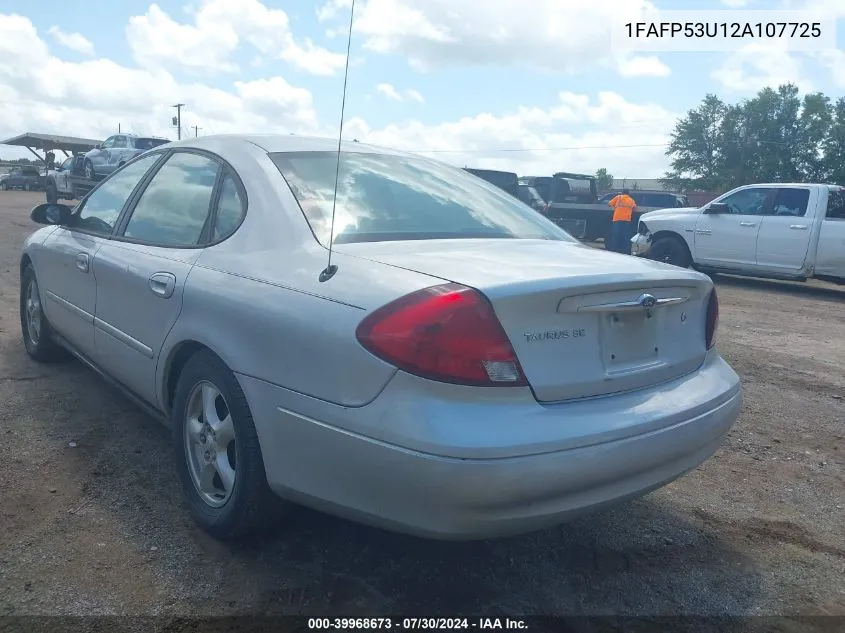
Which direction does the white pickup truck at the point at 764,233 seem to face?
to the viewer's left

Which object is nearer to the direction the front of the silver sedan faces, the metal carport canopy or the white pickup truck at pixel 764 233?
the metal carport canopy

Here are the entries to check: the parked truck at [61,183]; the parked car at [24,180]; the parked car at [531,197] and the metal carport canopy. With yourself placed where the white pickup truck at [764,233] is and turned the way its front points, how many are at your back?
0

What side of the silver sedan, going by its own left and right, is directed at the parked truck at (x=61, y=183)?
front

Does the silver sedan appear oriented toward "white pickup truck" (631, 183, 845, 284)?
no

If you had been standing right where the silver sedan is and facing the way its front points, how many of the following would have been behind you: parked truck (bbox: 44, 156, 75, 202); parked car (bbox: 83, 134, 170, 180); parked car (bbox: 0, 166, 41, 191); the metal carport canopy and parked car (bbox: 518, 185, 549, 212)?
0

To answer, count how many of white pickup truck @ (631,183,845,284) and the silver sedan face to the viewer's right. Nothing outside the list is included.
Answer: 0

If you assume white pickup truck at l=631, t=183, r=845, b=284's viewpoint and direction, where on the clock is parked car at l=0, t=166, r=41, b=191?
The parked car is roughly at 1 o'clock from the white pickup truck.

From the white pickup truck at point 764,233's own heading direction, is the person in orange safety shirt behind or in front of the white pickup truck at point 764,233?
in front

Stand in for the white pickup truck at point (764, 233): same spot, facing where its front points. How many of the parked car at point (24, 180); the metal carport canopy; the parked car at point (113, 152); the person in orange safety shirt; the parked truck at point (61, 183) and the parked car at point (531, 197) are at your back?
0

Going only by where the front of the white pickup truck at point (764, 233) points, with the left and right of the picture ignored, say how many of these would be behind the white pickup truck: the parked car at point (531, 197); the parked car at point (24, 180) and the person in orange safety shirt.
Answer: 0

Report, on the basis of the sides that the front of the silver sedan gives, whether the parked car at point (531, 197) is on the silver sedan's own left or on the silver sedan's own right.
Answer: on the silver sedan's own right

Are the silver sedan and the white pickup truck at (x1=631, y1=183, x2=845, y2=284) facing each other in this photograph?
no

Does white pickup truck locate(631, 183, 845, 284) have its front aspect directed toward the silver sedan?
no

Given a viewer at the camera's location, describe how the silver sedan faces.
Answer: facing away from the viewer and to the left of the viewer

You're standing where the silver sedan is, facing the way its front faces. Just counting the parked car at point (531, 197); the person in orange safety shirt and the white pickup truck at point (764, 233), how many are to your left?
0

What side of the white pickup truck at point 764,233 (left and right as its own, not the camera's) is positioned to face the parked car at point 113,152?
front
